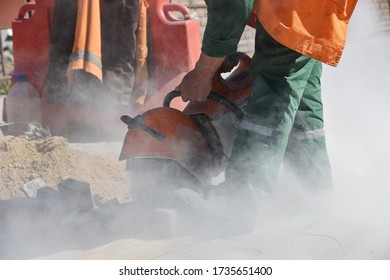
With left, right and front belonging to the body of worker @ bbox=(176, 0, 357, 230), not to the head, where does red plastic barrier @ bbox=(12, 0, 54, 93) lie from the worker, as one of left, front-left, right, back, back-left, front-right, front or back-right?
front-right

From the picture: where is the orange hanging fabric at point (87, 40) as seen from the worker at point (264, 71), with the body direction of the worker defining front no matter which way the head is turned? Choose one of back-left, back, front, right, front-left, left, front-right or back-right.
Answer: front-right

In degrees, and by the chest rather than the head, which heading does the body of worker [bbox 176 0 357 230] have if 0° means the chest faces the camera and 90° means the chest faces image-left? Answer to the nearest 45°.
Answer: approximately 90°

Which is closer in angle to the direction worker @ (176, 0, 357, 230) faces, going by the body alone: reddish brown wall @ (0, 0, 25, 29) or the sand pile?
the sand pile

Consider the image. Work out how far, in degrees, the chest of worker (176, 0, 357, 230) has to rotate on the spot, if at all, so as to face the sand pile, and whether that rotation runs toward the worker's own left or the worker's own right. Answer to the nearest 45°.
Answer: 0° — they already face it

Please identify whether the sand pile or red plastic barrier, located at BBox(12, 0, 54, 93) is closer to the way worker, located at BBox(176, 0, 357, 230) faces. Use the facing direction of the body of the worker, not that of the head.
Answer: the sand pile

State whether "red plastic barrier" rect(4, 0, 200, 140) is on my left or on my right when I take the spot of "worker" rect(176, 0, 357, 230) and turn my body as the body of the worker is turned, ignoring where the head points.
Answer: on my right

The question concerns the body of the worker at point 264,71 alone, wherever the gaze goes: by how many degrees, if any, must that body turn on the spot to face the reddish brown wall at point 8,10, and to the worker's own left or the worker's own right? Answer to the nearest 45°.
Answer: approximately 45° to the worker's own right

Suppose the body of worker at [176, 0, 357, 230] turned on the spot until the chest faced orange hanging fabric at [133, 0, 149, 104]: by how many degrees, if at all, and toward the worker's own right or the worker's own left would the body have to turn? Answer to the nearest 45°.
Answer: approximately 45° to the worker's own right
